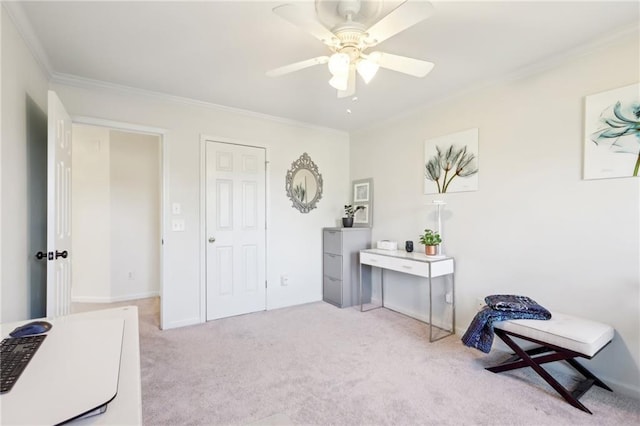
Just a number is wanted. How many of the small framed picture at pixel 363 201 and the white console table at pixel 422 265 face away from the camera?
0

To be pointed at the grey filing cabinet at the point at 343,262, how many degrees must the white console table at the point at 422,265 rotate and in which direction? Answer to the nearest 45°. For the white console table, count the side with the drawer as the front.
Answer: approximately 90° to its right

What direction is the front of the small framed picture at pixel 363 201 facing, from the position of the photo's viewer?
facing the viewer and to the left of the viewer

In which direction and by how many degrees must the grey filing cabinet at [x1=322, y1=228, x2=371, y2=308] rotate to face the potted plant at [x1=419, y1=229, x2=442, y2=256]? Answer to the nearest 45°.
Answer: approximately 90° to its left

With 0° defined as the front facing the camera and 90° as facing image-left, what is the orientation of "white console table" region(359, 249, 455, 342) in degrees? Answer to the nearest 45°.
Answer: approximately 45°

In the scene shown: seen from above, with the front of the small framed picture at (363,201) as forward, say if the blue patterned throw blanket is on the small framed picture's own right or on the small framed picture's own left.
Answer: on the small framed picture's own left

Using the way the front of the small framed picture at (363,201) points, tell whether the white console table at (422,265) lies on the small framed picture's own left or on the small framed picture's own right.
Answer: on the small framed picture's own left

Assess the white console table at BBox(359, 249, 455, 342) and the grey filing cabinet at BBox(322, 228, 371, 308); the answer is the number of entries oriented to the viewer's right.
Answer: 0

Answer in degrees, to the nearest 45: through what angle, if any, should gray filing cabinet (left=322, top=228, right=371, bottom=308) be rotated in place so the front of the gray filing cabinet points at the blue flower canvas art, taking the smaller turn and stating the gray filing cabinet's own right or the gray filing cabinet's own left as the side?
approximately 90° to the gray filing cabinet's own left

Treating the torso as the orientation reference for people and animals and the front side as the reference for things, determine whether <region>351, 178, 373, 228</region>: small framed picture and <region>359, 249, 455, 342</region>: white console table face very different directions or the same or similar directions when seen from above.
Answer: same or similar directions

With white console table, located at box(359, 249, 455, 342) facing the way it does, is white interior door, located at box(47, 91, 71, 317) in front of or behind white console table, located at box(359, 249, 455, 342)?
in front

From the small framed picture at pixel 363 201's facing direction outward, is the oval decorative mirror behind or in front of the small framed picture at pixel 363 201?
in front

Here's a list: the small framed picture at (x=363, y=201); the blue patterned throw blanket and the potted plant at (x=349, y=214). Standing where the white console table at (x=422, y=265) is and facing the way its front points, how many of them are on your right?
2

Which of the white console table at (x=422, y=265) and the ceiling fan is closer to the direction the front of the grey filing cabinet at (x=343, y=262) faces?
the ceiling fan
